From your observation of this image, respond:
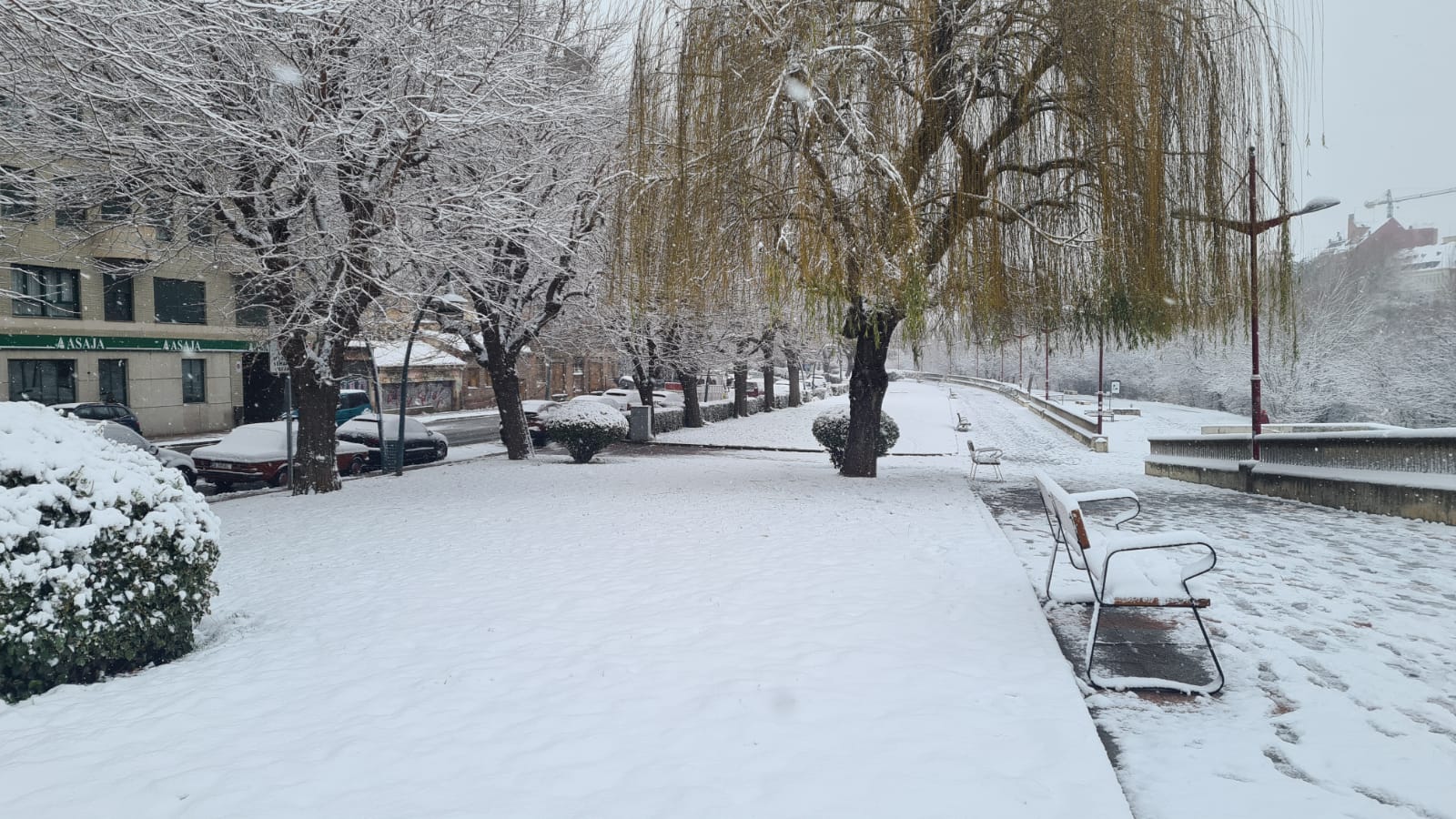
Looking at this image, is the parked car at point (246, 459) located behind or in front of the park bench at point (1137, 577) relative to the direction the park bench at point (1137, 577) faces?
behind

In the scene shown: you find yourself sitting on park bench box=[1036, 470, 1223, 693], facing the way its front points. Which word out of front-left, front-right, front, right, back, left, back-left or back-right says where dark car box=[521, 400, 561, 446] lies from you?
back-left

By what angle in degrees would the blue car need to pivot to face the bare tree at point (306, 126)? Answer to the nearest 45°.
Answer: approximately 45° to its left

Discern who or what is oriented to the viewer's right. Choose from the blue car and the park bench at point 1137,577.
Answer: the park bench

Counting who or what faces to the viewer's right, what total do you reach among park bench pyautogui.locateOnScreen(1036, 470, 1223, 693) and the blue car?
1

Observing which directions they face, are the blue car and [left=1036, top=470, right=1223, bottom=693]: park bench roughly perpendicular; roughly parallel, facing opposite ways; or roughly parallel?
roughly perpendicular

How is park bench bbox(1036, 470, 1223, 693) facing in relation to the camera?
to the viewer's right

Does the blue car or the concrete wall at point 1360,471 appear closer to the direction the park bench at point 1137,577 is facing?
the concrete wall
